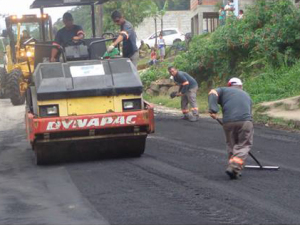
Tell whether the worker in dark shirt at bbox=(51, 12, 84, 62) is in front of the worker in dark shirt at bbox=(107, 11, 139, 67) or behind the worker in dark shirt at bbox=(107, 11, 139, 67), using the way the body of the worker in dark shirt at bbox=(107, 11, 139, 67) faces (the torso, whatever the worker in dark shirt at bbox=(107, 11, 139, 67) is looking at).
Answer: in front

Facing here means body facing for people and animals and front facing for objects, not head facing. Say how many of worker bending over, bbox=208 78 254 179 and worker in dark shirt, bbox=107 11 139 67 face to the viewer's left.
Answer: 1

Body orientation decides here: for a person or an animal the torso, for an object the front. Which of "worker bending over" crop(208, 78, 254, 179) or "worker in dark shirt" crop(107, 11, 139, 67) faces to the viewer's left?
the worker in dark shirt

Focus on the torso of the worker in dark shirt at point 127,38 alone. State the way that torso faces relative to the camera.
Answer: to the viewer's left

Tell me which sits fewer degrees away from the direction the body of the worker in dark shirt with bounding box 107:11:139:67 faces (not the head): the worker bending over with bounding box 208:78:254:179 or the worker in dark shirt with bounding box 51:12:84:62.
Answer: the worker in dark shirt

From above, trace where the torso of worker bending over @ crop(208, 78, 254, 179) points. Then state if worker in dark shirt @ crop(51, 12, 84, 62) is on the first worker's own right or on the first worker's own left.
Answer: on the first worker's own left

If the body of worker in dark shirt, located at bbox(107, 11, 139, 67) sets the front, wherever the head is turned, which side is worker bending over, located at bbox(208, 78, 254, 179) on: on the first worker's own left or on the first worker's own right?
on the first worker's own left
